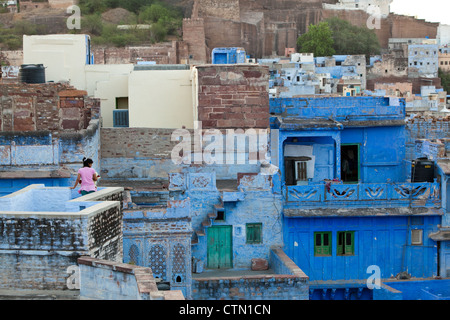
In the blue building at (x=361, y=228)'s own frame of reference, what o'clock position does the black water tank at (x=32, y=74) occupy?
The black water tank is roughly at 4 o'clock from the blue building.

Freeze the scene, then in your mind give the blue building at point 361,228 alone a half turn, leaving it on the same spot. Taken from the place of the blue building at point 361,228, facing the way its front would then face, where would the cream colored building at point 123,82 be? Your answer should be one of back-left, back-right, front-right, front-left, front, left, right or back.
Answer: front-left

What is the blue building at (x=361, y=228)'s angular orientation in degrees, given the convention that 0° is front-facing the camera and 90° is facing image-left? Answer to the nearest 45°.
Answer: approximately 0°

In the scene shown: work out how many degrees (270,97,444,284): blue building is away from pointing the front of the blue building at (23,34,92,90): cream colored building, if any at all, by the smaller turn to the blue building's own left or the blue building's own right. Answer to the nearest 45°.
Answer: approximately 135° to the blue building's own right

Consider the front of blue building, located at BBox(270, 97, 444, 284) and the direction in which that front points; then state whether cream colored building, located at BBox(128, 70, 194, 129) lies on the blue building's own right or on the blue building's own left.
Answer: on the blue building's own right

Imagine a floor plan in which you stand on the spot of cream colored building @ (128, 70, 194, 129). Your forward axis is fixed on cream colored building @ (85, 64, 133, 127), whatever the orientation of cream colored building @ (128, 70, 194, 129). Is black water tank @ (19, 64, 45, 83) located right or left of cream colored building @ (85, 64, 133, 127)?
left
